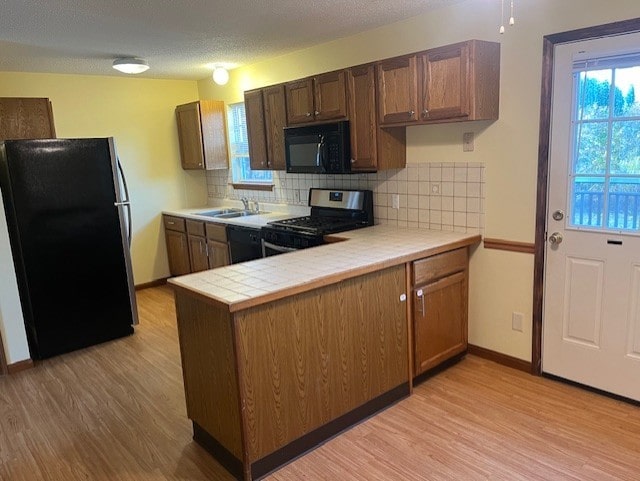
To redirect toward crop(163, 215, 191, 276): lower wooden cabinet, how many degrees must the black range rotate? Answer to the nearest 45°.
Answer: approximately 90° to its right

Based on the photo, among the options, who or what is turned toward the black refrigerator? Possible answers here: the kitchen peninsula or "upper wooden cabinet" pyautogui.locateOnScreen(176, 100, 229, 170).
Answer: the upper wooden cabinet

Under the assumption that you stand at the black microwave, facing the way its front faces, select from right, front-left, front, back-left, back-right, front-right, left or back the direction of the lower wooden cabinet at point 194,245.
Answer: right

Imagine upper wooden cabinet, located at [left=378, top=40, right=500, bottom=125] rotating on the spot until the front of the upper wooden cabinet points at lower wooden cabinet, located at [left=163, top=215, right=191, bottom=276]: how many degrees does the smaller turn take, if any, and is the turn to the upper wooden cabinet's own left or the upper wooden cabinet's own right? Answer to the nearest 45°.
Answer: approximately 90° to the upper wooden cabinet's own right

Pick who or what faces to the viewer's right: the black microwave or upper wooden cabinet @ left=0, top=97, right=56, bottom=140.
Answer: the upper wooden cabinet

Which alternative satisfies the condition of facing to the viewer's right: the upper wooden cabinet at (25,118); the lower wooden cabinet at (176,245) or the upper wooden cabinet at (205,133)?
the upper wooden cabinet at (25,118)

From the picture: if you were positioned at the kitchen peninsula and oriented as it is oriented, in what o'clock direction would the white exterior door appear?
The white exterior door is roughly at 10 o'clock from the kitchen peninsula.

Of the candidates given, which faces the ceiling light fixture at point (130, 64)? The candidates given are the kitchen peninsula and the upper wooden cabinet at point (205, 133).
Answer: the upper wooden cabinet

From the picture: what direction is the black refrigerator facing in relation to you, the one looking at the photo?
facing to the right of the viewer

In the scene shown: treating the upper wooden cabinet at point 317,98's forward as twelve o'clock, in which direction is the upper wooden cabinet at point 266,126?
the upper wooden cabinet at point 266,126 is roughly at 3 o'clock from the upper wooden cabinet at point 317,98.
